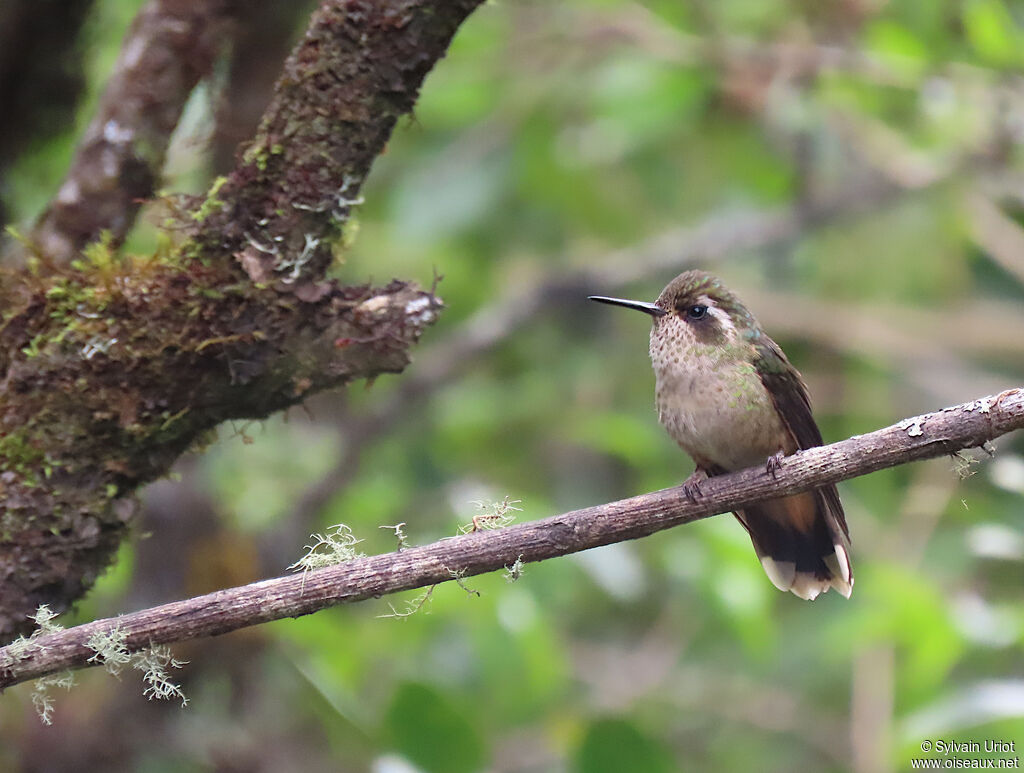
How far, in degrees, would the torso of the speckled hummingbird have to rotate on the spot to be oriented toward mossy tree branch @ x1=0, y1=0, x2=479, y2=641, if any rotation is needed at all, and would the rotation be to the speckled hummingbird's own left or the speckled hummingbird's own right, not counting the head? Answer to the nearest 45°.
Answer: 0° — it already faces it

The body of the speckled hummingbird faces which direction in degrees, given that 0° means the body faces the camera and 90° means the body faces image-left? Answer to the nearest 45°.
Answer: approximately 45°
